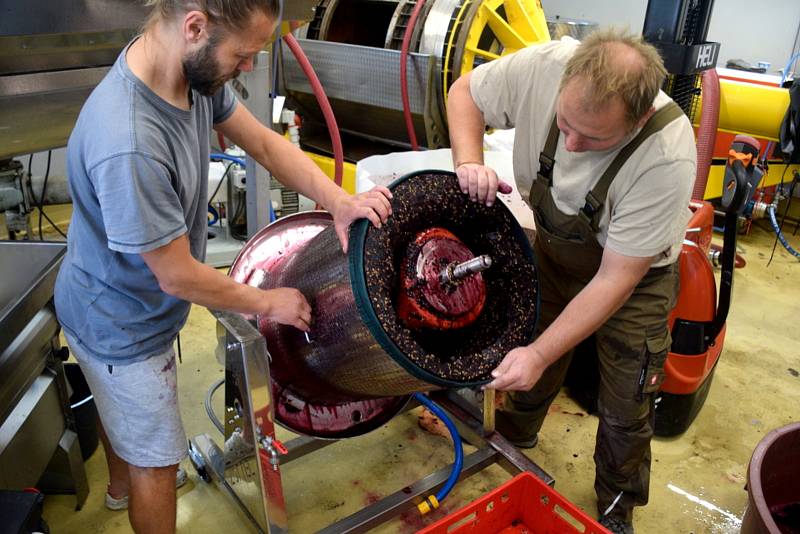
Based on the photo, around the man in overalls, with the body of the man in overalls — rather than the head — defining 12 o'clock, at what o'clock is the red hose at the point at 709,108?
The red hose is roughly at 5 o'clock from the man in overalls.

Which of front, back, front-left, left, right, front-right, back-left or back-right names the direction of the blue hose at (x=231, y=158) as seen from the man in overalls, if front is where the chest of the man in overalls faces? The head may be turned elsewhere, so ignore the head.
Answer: right

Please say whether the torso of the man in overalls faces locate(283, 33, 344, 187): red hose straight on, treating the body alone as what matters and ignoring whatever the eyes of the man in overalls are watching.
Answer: no

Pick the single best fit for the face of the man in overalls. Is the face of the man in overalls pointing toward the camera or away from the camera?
toward the camera

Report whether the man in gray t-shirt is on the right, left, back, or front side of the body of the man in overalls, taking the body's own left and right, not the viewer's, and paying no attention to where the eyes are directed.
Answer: front

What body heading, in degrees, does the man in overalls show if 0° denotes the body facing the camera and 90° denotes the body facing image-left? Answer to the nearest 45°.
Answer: approximately 45°

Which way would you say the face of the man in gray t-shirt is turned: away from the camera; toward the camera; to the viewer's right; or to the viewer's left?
to the viewer's right

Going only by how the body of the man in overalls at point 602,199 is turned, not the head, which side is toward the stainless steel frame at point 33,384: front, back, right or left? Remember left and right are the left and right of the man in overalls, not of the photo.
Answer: front

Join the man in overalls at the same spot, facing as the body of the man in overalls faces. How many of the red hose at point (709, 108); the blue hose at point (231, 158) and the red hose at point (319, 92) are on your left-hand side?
0

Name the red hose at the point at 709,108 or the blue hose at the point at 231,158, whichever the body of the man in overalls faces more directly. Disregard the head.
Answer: the blue hose
